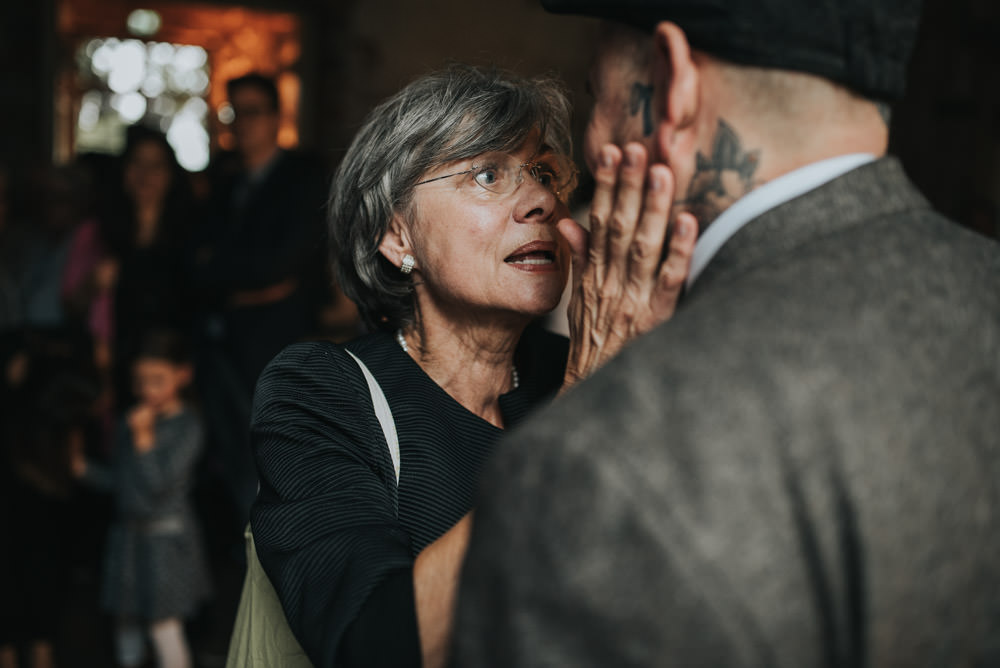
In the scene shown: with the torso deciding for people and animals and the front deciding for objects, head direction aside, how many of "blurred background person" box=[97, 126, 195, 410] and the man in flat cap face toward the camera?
1

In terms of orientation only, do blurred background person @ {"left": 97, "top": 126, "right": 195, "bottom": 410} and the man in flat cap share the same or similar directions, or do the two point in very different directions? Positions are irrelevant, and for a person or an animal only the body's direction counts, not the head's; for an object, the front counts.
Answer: very different directions

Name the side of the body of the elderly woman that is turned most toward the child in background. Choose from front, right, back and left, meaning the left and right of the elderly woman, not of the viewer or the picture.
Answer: back

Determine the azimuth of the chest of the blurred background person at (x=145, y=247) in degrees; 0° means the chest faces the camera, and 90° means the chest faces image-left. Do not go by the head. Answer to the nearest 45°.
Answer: approximately 0°

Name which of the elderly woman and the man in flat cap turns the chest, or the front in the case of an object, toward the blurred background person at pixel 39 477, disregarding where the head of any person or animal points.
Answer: the man in flat cap

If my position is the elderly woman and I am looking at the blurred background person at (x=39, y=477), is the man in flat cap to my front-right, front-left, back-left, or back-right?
back-left

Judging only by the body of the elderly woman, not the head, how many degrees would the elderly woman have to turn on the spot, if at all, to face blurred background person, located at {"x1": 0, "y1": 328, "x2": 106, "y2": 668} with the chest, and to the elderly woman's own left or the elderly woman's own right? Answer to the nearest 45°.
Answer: approximately 180°

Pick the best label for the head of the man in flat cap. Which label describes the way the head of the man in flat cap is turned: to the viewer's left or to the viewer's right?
to the viewer's left

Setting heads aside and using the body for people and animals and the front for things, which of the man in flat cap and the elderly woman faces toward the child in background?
the man in flat cap

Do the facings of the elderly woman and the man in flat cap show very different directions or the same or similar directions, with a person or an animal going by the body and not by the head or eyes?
very different directions

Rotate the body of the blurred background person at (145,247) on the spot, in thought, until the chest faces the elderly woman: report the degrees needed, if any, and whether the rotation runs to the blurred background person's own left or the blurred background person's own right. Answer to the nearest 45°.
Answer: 0° — they already face them

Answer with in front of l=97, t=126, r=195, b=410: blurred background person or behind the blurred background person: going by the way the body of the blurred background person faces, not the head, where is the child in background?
in front

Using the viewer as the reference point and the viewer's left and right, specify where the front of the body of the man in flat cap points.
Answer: facing away from the viewer and to the left of the viewer
